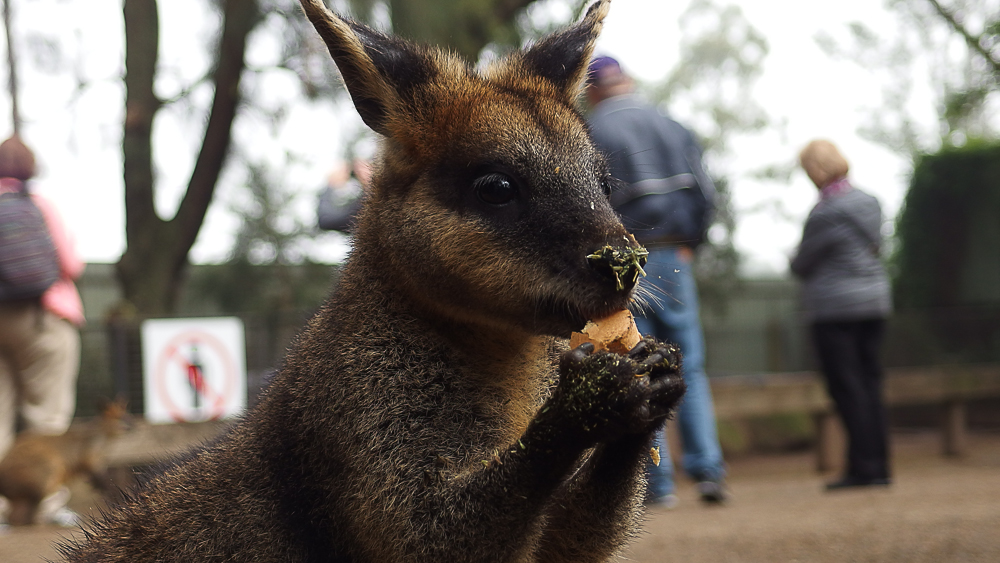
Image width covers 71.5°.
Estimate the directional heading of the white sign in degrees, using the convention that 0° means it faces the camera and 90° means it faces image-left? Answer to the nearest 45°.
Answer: approximately 0°

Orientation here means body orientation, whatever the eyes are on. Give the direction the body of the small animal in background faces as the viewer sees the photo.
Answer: to the viewer's right

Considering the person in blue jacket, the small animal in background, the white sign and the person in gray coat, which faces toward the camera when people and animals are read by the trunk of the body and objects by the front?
the white sign

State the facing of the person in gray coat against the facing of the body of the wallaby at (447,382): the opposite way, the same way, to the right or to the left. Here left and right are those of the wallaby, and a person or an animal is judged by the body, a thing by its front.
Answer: the opposite way

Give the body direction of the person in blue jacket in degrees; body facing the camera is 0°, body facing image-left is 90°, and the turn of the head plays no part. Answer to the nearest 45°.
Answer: approximately 135°

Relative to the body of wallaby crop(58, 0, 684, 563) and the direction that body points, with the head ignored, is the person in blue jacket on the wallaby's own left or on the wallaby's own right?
on the wallaby's own left
